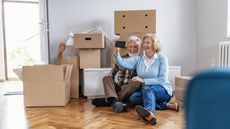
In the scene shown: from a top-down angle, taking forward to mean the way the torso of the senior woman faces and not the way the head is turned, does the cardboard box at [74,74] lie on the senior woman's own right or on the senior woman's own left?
on the senior woman's own right

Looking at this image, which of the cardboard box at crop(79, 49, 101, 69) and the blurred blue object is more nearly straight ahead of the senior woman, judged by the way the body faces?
the blurred blue object

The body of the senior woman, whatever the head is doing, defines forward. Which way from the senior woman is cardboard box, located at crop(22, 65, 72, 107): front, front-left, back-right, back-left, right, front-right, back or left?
front-right

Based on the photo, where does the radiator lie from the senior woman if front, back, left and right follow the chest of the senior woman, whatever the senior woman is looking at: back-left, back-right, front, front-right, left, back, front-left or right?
back

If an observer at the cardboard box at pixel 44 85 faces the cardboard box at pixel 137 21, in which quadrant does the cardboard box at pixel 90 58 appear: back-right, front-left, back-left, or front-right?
front-left

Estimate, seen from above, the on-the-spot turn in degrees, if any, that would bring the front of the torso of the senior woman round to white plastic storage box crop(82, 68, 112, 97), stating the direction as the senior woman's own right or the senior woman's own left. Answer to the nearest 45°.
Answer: approximately 90° to the senior woman's own right

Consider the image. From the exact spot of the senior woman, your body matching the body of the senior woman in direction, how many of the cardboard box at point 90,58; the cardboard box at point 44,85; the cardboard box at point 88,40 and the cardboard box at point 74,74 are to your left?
0

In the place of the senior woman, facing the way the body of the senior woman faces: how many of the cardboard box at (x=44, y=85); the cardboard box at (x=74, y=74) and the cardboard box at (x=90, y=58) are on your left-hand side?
0

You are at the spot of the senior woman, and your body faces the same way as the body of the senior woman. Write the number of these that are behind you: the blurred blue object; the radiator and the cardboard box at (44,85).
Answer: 1

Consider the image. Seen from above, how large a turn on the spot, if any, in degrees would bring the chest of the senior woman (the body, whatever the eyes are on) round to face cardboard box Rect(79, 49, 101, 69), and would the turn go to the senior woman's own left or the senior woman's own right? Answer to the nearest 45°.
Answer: approximately 90° to the senior woman's own right

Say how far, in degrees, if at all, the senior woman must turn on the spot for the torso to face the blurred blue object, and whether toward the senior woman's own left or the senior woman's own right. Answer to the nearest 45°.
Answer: approximately 45° to the senior woman's own left

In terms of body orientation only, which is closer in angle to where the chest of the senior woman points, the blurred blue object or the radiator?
the blurred blue object

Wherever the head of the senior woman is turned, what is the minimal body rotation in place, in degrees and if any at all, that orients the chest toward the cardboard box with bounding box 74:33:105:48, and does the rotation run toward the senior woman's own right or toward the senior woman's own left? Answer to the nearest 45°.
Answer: approximately 90° to the senior woman's own right

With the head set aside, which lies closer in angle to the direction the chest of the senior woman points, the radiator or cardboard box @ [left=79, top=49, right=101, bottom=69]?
the cardboard box

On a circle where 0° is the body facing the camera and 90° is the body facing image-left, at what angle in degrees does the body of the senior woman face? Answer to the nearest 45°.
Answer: approximately 45°

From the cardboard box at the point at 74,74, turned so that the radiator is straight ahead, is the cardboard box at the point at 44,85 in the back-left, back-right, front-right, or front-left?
back-right

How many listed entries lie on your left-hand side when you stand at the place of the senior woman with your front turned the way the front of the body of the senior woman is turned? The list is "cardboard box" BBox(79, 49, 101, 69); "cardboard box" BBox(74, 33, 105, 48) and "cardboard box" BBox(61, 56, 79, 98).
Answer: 0
